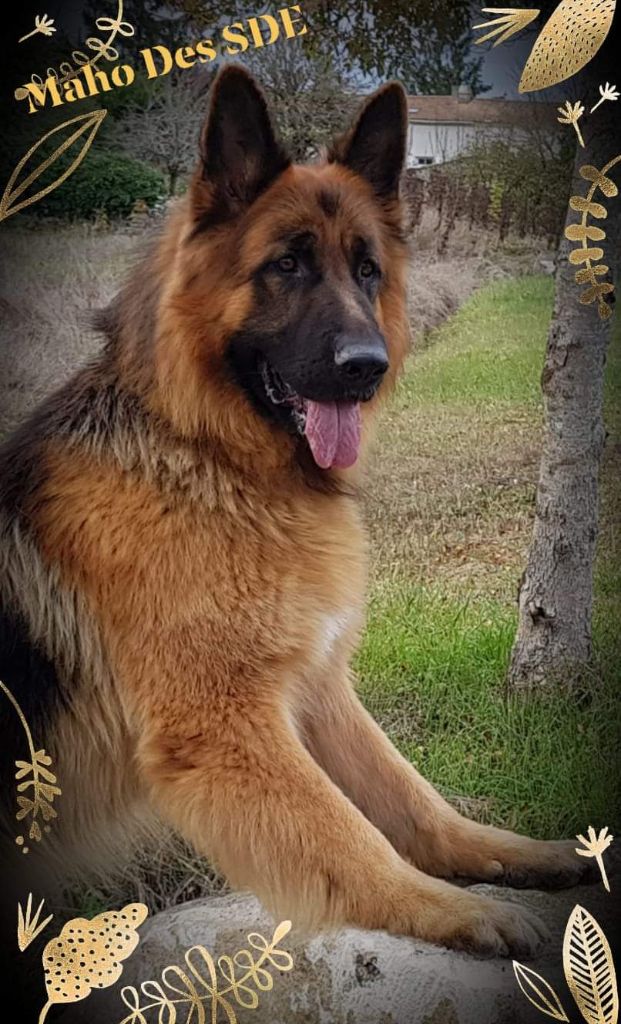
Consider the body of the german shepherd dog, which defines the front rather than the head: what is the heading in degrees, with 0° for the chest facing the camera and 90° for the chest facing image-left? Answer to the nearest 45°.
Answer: approximately 315°
